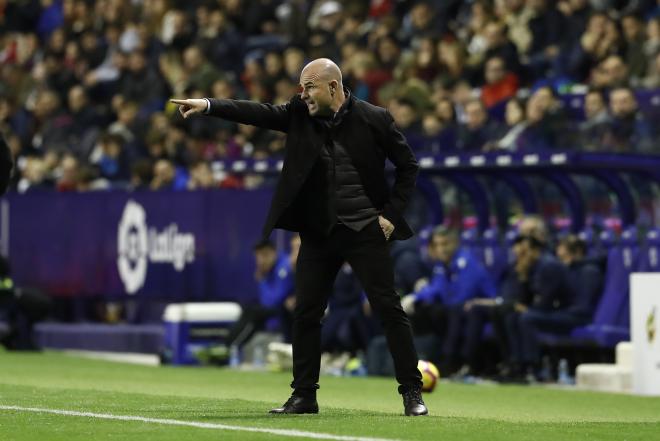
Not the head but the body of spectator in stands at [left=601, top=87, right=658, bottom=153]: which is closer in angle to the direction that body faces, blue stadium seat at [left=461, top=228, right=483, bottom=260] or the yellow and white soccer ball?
the yellow and white soccer ball

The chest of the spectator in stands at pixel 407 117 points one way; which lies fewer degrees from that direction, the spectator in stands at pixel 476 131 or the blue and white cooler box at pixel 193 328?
the blue and white cooler box

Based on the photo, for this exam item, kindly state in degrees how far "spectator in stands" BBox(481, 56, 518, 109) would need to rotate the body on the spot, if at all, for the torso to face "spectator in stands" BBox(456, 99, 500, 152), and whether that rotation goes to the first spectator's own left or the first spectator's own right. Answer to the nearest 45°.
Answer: approximately 45° to the first spectator's own left

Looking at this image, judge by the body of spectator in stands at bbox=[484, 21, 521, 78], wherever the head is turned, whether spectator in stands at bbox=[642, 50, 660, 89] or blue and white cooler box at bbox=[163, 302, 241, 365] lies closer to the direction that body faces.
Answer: the blue and white cooler box

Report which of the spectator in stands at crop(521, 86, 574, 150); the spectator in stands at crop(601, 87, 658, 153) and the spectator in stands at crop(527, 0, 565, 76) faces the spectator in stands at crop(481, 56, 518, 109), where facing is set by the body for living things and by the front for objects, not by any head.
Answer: the spectator in stands at crop(527, 0, 565, 76)
